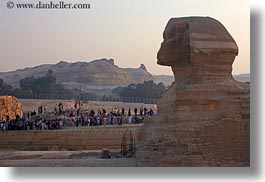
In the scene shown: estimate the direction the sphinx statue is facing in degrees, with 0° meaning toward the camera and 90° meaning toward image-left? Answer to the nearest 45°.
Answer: approximately 90°

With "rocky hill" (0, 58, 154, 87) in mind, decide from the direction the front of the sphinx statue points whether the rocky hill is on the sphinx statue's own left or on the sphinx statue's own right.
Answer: on the sphinx statue's own right
